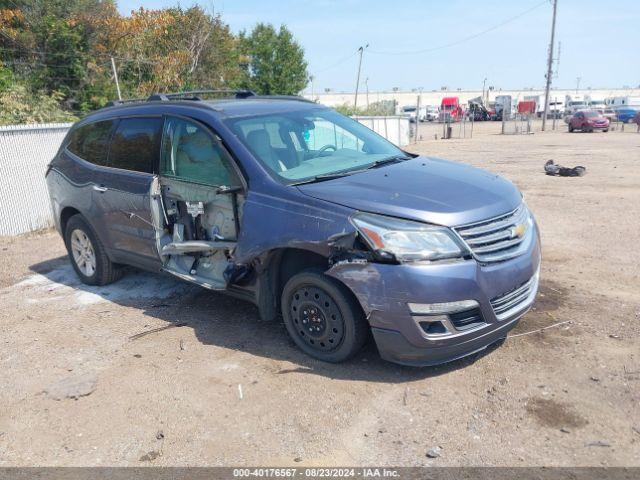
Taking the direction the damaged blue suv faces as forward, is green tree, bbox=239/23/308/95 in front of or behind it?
behind

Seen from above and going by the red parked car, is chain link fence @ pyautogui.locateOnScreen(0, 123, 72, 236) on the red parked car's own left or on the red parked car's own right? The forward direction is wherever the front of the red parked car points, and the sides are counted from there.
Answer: on the red parked car's own right

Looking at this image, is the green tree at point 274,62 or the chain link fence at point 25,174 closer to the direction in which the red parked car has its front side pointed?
the chain link fence

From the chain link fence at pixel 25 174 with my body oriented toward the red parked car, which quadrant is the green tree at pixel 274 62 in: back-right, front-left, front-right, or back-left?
front-left

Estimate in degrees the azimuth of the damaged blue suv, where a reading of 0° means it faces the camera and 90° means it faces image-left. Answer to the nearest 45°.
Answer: approximately 315°

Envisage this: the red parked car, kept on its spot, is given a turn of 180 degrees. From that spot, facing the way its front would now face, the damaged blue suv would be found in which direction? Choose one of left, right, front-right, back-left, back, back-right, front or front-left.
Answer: back-left

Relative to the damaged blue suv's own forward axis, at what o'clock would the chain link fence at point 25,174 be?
The chain link fence is roughly at 6 o'clock from the damaged blue suv.

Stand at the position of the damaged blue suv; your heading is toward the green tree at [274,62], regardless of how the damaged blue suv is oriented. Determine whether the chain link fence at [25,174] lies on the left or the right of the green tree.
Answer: left
